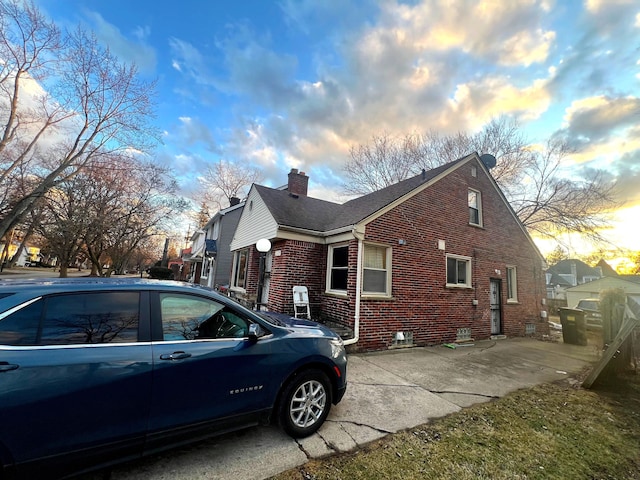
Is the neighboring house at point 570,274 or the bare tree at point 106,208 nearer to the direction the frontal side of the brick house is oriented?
the bare tree

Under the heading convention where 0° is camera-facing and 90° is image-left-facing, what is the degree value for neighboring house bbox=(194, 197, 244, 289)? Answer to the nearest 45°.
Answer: approximately 45°

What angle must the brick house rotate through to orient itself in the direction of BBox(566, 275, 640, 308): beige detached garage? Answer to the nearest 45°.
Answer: approximately 180°

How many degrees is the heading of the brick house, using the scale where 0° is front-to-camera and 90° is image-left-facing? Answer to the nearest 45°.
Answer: approximately 45°

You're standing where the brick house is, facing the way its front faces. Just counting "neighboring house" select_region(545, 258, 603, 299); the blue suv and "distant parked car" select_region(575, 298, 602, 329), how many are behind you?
2

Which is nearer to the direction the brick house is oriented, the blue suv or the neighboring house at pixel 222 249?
the blue suv

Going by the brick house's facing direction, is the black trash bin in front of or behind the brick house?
behind

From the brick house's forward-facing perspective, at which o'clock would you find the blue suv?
The blue suv is roughly at 11 o'clock from the brick house.

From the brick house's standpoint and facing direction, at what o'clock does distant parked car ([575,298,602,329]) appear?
The distant parked car is roughly at 6 o'clock from the brick house.

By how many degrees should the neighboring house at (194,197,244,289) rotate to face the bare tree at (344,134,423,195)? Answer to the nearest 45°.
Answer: approximately 135° to its left
